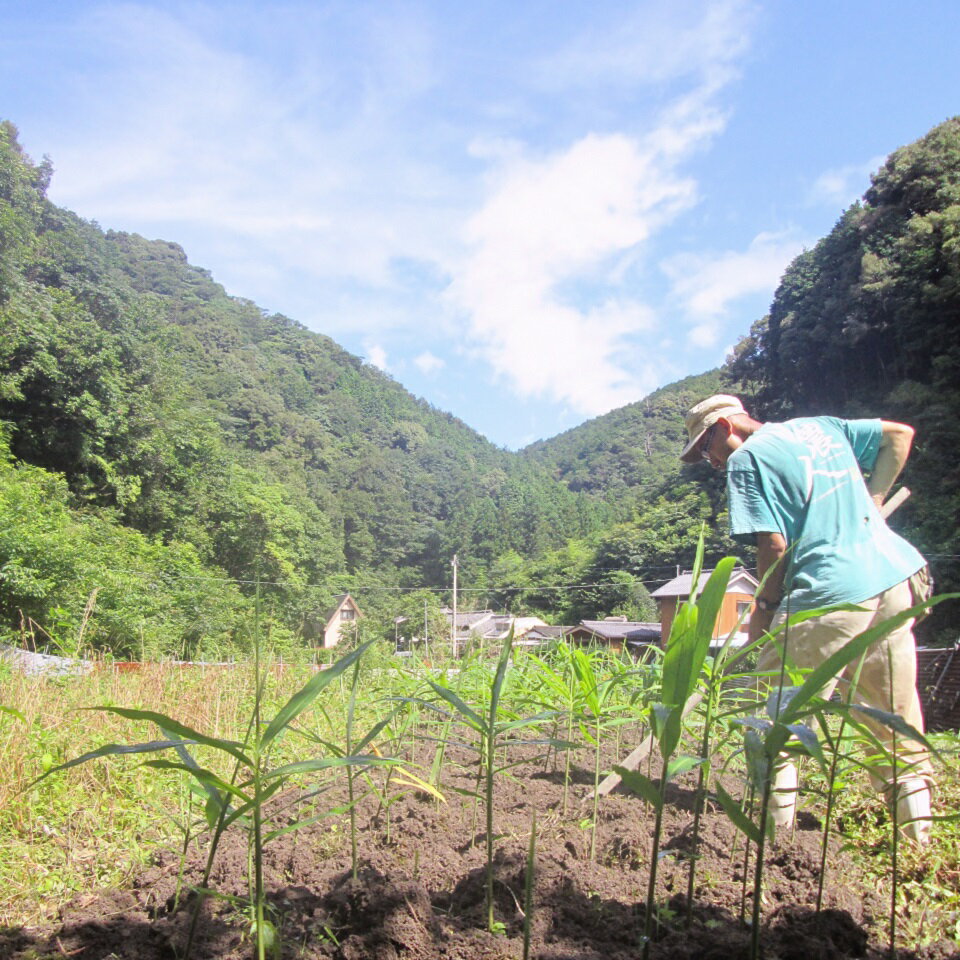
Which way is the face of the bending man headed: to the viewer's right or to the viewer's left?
to the viewer's left

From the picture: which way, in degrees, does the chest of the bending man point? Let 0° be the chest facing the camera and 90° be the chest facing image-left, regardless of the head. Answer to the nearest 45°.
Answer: approximately 135°

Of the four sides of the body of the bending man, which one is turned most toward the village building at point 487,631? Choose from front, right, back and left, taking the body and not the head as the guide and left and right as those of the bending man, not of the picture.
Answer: front
